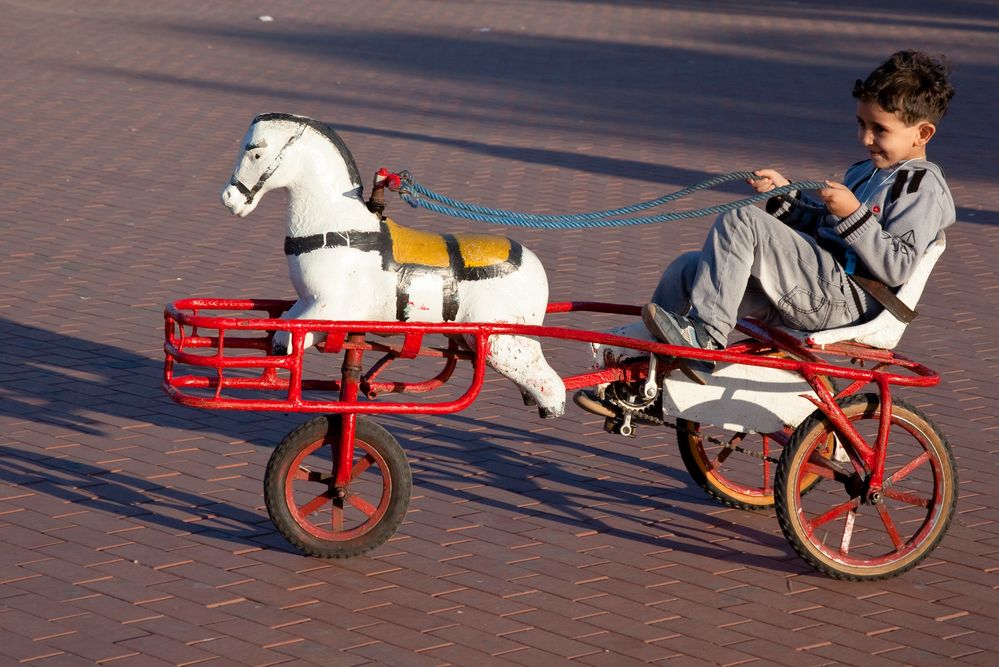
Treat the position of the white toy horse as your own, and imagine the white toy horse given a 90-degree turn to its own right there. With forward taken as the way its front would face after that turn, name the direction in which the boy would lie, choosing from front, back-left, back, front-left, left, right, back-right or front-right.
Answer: right

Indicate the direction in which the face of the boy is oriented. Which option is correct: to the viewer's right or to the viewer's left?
to the viewer's left

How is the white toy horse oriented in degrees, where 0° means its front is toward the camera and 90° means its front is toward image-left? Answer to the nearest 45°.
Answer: approximately 90°

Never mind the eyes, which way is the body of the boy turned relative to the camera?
to the viewer's left
